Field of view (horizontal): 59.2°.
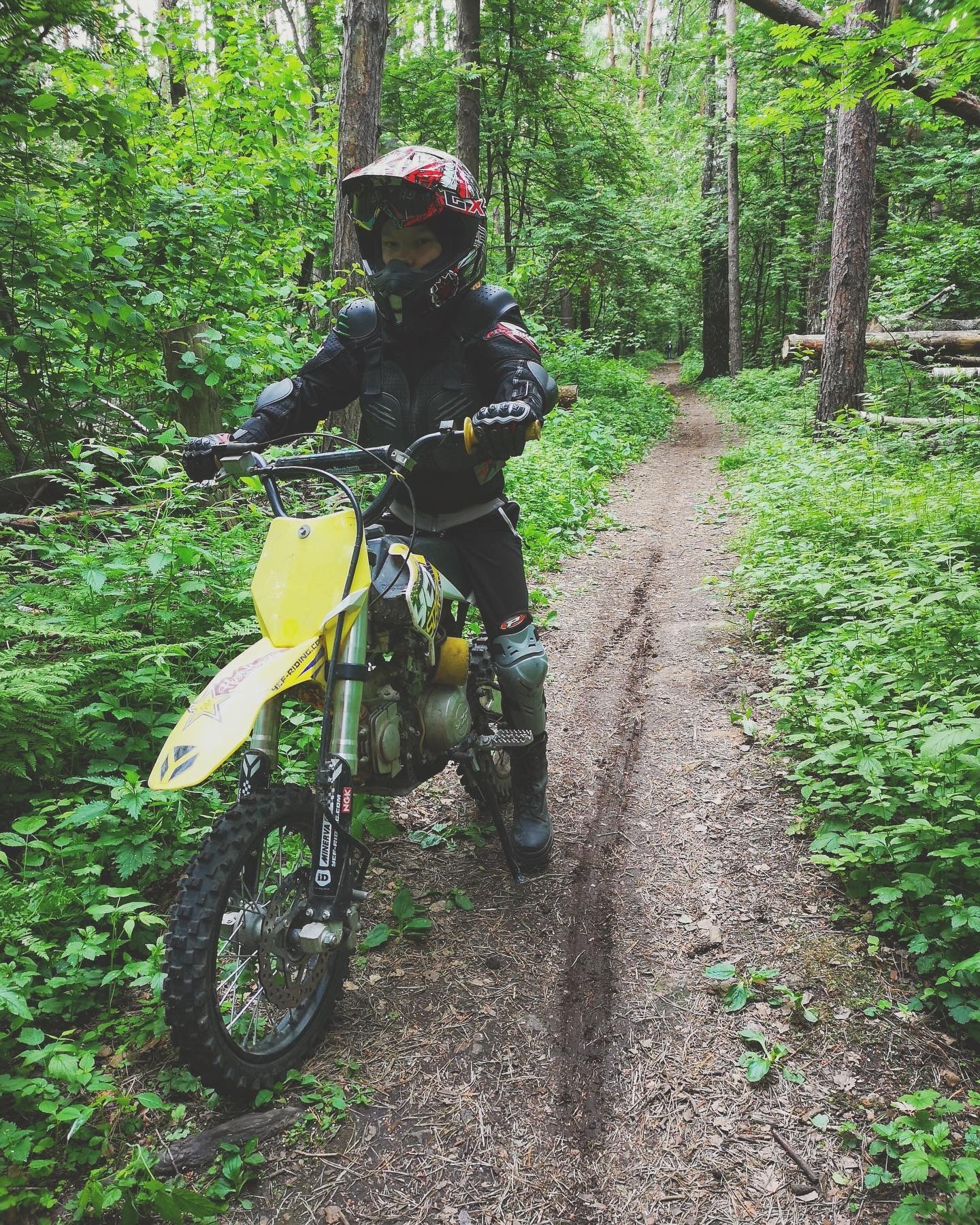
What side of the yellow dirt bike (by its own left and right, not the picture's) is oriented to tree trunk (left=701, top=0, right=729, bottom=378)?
back

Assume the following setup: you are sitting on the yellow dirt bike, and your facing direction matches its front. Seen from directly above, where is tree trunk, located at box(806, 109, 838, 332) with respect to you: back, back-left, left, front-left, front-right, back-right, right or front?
back

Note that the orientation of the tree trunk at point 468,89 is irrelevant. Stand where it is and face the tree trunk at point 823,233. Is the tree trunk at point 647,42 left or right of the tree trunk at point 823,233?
left

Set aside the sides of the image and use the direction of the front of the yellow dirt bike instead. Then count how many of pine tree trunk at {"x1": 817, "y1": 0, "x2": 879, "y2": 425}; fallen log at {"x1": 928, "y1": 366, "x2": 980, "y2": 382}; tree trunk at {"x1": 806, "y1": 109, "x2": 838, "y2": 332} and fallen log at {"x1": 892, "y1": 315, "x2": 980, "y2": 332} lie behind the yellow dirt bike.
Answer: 4

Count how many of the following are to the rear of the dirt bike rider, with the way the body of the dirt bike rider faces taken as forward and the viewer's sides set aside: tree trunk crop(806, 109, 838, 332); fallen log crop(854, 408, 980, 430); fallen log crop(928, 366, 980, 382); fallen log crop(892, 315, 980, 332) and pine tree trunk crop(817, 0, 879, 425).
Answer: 5

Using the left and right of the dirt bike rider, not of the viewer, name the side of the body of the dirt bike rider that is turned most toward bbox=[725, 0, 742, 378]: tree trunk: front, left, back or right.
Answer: back

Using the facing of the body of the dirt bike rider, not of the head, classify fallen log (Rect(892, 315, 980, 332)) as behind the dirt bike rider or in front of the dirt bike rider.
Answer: behind

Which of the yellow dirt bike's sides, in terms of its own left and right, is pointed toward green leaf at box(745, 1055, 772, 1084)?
left

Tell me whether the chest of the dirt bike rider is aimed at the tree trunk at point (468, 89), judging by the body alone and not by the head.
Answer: no

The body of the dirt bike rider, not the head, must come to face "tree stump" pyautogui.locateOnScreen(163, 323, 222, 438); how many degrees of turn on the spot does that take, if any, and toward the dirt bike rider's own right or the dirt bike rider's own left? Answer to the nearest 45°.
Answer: approximately 90° to the dirt bike rider's own right

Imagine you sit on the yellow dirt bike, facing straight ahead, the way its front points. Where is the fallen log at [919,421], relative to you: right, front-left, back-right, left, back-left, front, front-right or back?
back

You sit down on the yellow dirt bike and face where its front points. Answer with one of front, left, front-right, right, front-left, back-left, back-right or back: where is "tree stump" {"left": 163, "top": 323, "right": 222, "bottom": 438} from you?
back-right

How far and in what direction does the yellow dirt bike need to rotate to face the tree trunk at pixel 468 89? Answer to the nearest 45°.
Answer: approximately 135° to its right

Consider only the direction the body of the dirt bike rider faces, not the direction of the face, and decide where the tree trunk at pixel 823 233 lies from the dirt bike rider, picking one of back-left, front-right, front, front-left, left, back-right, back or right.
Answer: back

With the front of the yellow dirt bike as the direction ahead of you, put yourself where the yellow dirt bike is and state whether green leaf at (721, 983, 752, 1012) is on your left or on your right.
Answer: on your left

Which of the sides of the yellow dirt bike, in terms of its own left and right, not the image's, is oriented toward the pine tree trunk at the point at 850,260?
back

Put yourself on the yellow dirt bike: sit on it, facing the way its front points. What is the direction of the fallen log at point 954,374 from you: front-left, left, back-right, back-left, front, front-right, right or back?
back

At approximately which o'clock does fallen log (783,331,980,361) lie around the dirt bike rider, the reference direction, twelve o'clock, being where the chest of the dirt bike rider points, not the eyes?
The fallen log is roughly at 6 o'clock from the dirt bike rider.

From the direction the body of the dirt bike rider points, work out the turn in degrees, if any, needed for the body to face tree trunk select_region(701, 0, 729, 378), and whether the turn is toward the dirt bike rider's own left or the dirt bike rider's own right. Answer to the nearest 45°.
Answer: approximately 180°
